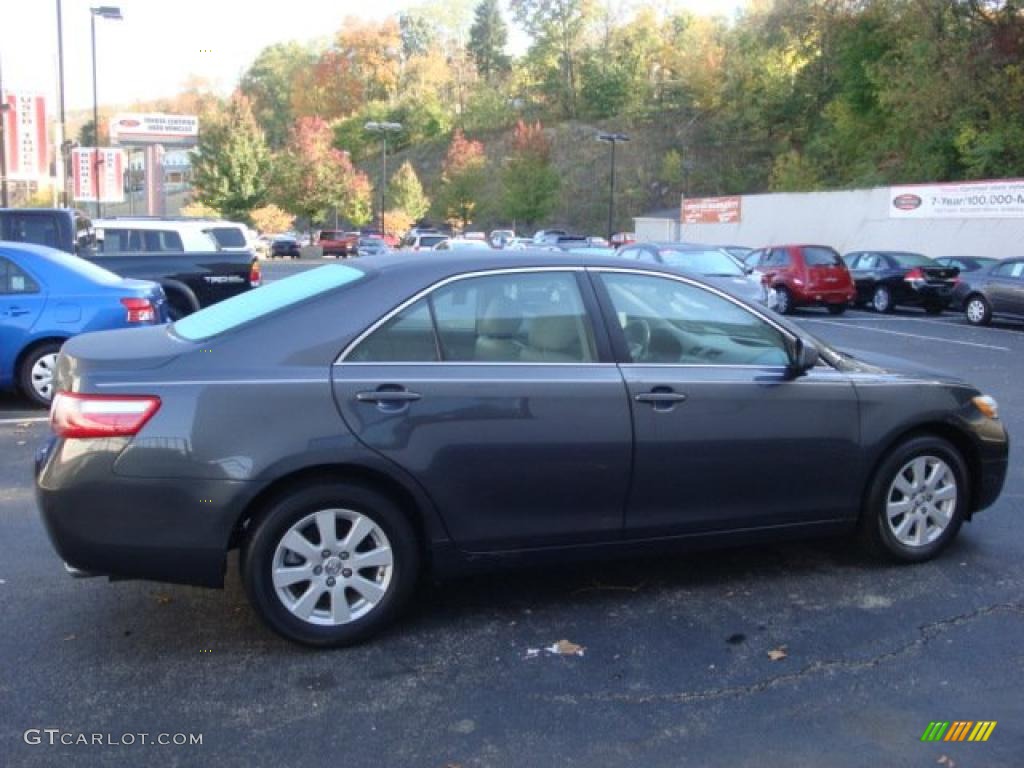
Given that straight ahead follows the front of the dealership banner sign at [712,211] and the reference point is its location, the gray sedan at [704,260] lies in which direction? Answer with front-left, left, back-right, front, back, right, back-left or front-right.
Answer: front

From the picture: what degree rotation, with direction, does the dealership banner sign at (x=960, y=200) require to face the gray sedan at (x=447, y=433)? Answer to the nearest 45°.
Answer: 0° — it already faces it

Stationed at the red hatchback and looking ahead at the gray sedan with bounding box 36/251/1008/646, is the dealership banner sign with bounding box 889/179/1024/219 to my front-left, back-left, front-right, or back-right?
back-left

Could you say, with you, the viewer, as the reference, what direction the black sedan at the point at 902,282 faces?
facing away from the viewer and to the left of the viewer

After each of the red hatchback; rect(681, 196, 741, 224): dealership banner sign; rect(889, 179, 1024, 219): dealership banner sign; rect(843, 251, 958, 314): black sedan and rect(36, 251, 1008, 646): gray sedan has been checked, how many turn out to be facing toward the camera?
2

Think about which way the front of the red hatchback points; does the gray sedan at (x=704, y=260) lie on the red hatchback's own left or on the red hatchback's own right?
on the red hatchback's own left

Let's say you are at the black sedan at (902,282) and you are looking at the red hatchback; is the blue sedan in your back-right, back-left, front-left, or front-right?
front-left

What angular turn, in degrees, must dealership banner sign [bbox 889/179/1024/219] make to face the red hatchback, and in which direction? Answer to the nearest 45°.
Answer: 0° — it already faces it

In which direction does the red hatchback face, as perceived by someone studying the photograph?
facing away from the viewer and to the left of the viewer

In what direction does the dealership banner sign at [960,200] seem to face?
toward the camera

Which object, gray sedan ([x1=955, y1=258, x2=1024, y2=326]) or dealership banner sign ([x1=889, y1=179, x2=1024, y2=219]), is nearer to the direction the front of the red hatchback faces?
the dealership banner sign

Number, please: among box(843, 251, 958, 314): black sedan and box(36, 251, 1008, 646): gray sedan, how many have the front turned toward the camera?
0

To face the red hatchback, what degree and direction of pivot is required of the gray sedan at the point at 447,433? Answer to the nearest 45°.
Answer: approximately 45° to its left

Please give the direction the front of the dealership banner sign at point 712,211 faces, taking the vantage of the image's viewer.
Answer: facing the viewer

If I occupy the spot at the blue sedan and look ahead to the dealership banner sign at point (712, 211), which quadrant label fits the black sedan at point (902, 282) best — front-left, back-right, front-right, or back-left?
front-right

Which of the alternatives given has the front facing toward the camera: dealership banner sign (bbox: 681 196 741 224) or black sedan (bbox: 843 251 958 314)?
the dealership banner sign

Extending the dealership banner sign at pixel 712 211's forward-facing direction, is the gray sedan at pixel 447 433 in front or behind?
in front

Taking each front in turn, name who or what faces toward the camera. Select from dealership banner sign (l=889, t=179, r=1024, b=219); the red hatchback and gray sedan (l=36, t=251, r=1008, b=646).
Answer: the dealership banner sign

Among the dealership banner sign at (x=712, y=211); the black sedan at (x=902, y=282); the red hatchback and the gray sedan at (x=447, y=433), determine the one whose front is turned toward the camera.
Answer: the dealership banner sign
